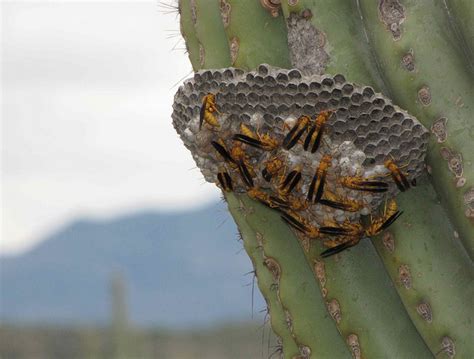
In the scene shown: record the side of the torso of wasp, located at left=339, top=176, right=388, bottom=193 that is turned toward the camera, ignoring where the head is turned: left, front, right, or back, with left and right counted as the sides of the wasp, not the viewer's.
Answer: left

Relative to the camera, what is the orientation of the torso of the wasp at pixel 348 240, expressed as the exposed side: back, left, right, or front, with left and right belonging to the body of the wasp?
right

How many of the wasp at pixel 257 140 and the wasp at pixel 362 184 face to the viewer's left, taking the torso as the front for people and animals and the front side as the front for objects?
1

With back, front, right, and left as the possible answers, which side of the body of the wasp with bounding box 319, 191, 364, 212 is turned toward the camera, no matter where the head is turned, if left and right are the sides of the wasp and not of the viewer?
right
